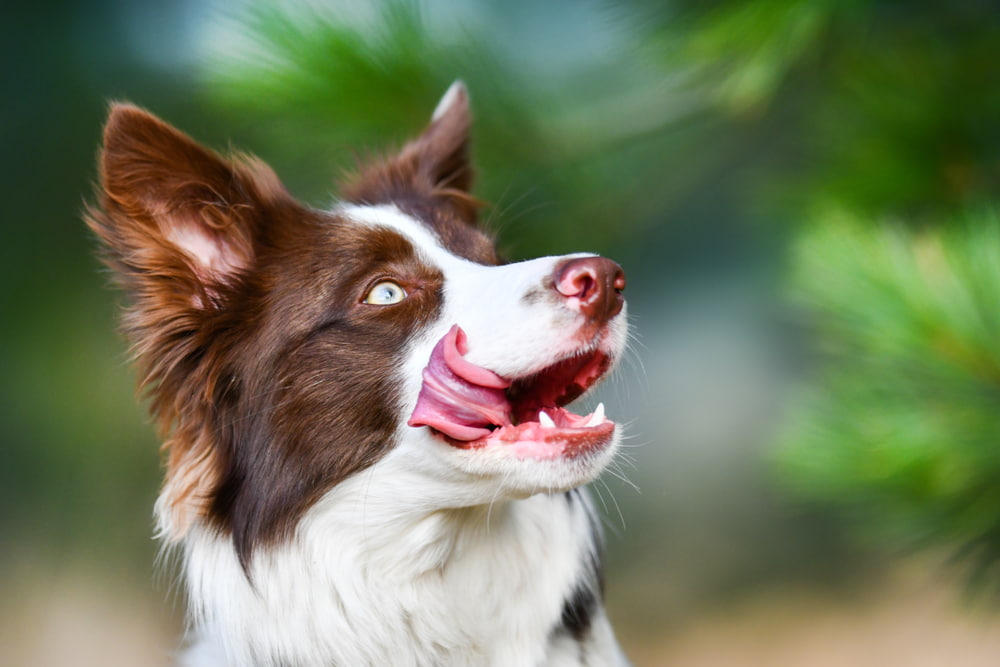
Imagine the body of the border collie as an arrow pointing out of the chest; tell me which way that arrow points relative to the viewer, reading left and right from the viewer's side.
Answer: facing the viewer and to the right of the viewer
